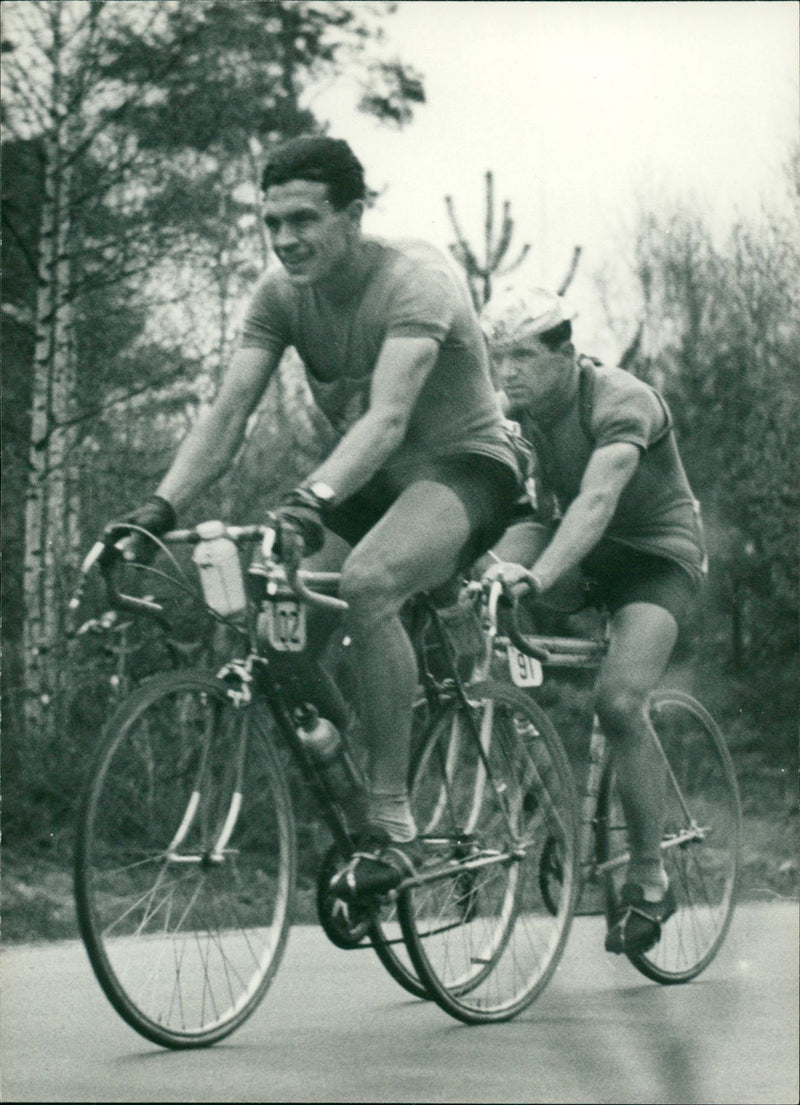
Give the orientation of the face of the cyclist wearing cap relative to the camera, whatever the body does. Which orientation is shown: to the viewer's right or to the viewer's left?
to the viewer's left

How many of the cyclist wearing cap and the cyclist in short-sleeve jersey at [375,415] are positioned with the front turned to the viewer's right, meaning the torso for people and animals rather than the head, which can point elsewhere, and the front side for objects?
0

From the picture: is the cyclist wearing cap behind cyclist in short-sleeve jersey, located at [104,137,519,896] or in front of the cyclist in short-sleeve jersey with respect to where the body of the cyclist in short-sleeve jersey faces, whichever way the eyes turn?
behind

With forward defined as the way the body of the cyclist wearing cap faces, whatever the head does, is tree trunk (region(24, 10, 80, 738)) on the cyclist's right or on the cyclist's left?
on the cyclist's right

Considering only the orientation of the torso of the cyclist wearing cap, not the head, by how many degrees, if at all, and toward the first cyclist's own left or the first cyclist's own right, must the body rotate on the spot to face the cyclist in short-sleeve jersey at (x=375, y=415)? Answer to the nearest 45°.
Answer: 0° — they already face them

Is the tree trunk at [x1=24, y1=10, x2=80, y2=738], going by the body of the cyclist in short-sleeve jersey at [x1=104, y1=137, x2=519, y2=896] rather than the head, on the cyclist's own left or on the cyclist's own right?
on the cyclist's own right

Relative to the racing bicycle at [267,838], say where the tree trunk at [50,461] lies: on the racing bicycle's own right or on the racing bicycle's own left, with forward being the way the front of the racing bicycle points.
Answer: on the racing bicycle's own right

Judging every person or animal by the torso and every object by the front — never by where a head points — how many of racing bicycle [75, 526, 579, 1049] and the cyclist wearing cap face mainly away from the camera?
0

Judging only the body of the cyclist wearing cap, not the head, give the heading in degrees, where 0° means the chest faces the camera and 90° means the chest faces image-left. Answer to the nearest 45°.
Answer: approximately 45°

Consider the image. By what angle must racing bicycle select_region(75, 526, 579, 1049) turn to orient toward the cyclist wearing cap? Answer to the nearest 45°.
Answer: approximately 180°

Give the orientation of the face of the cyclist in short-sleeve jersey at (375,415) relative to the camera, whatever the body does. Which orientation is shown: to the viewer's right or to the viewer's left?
to the viewer's left
